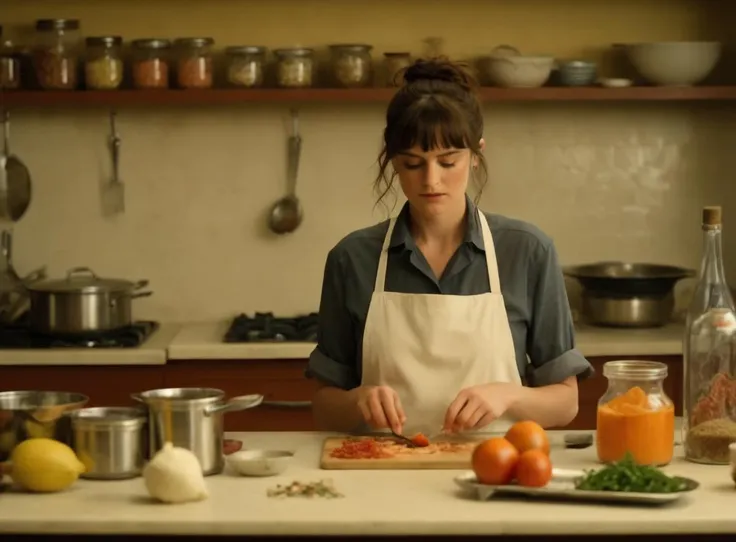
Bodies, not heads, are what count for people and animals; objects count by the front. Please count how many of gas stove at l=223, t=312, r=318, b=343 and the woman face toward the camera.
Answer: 2

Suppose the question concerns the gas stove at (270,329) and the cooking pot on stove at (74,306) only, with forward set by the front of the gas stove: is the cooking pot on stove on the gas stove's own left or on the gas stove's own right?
on the gas stove's own right

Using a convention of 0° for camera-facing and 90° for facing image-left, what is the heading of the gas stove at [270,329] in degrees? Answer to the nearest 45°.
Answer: approximately 0°

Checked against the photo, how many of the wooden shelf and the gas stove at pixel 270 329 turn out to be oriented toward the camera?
2

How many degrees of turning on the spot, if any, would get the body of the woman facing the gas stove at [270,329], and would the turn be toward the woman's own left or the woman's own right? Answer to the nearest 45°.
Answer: approximately 135° to the woman's own right

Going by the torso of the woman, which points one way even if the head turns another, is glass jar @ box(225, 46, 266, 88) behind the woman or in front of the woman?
behind

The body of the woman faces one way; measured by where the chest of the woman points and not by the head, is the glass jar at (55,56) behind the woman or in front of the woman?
behind

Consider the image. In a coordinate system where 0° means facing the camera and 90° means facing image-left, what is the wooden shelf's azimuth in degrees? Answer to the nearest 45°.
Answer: approximately 0°

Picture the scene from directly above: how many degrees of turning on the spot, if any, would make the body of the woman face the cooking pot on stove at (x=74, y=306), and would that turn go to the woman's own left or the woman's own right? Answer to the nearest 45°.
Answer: approximately 135° to the woman's own right

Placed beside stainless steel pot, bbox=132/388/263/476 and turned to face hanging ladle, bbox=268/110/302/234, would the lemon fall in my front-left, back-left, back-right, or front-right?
back-left
